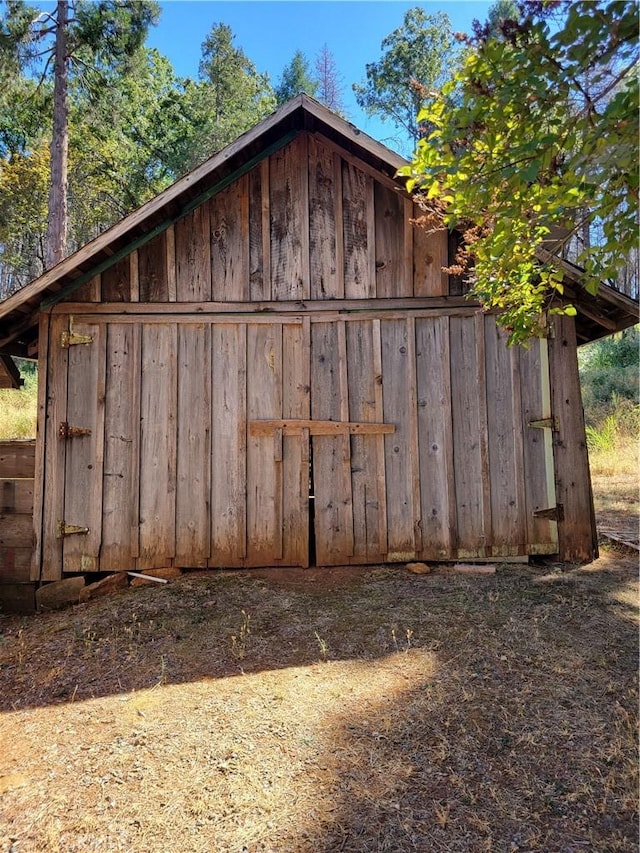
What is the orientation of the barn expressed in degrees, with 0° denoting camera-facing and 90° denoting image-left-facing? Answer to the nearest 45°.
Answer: approximately 0°
